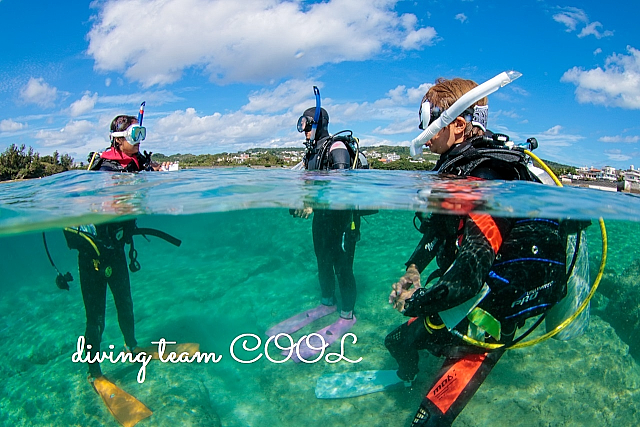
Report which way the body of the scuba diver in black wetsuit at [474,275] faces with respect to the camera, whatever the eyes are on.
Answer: to the viewer's left

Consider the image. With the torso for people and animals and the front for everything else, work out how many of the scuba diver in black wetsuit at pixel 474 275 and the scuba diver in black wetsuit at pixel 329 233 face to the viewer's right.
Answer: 0

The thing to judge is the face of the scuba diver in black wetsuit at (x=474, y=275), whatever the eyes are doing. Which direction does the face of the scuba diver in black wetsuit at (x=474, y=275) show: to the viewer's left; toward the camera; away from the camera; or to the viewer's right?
to the viewer's left

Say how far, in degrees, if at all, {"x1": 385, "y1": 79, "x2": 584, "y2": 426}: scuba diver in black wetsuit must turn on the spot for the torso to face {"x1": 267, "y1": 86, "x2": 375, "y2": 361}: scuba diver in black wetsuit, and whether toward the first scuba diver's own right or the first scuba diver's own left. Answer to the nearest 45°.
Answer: approximately 45° to the first scuba diver's own right

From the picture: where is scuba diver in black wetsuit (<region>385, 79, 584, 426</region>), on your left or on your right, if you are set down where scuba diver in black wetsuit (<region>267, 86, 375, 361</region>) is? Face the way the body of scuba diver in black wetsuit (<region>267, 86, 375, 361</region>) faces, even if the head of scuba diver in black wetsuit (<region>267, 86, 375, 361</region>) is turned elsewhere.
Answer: on your left

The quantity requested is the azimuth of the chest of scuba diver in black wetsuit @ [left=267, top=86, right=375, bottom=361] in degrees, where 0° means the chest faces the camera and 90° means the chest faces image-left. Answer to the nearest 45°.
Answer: approximately 45°
